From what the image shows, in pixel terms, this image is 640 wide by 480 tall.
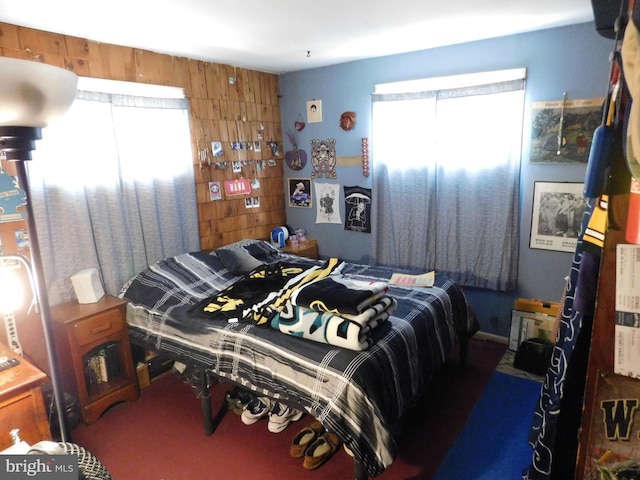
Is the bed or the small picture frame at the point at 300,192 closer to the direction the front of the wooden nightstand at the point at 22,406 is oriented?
the bed

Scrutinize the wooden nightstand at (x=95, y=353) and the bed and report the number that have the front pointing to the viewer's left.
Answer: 0

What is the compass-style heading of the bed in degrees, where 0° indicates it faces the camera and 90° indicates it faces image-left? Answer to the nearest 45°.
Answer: approximately 315°

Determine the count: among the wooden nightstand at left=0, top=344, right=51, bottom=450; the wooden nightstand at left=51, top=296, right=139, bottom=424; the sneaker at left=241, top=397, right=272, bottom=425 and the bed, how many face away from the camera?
0

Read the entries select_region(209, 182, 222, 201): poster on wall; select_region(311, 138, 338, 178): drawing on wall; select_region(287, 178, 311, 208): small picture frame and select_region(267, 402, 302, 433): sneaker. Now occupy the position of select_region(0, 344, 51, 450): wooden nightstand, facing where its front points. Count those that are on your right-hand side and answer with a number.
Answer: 0

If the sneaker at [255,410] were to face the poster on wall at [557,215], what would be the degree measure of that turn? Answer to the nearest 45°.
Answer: approximately 135° to its left

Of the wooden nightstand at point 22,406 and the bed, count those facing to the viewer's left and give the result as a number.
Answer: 0

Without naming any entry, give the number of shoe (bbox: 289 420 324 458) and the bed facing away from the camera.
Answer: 0

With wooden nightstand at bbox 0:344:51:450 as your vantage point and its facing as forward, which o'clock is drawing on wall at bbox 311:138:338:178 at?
The drawing on wall is roughly at 10 o'clock from the wooden nightstand.

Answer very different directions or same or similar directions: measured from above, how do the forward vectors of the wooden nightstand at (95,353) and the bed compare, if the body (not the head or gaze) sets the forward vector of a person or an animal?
same or similar directions

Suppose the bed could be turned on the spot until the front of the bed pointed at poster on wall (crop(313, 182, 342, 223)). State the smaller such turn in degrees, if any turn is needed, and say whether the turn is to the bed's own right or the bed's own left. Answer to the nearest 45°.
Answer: approximately 135° to the bed's own left

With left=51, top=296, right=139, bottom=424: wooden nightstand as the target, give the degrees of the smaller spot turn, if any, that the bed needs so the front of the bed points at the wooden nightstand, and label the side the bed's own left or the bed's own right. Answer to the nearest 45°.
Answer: approximately 135° to the bed's own right

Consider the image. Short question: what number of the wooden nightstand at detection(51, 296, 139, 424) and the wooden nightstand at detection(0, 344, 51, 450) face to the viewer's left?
0

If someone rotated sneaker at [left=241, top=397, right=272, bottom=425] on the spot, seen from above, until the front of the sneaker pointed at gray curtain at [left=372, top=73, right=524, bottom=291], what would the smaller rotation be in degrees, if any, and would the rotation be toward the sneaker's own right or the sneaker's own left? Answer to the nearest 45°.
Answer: approximately 180°

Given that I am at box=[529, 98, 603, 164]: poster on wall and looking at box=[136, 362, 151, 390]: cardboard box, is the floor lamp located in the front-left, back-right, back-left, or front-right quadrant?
front-left

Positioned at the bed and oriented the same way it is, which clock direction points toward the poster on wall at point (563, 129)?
The poster on wall is roughly at 10 o'clock from the bed.
